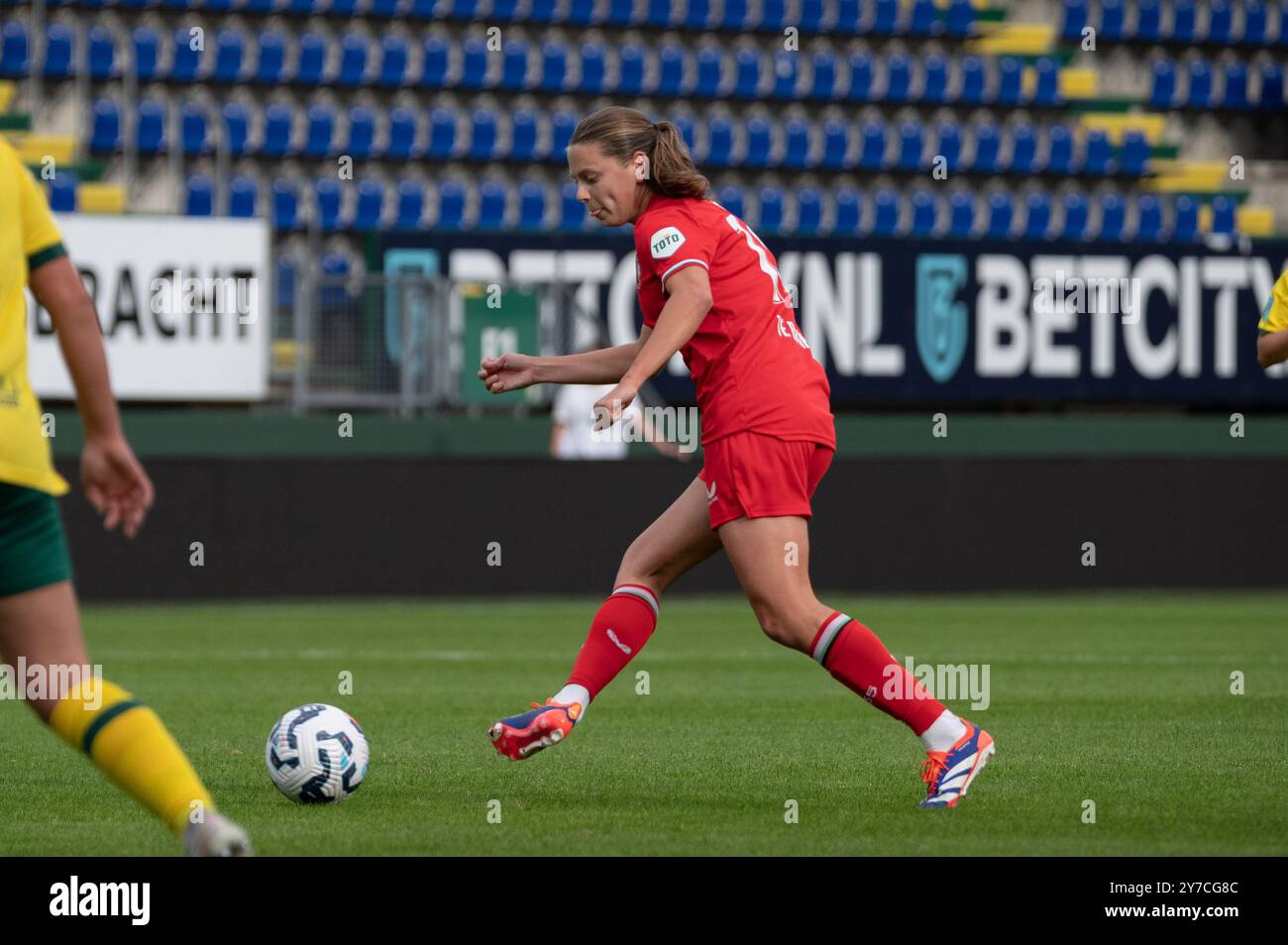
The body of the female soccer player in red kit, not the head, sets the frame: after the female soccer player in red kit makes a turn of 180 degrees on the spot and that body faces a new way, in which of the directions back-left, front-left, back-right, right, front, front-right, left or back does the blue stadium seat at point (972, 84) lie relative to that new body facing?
left

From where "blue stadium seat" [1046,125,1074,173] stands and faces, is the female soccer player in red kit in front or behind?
in front

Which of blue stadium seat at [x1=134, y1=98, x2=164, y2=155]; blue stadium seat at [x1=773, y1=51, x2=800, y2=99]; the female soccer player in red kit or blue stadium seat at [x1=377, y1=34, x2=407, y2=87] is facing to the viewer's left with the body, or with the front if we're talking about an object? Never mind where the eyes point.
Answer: the female soccer player in red kit

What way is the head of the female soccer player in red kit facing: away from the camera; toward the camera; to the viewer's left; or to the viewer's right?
to the viewer's left

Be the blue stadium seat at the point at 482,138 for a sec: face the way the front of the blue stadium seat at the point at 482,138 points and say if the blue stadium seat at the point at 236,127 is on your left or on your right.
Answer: on your right

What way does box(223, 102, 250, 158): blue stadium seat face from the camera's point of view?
toward the camera

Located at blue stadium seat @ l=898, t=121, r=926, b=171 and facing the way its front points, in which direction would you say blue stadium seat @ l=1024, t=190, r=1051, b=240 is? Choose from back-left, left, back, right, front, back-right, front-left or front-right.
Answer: left

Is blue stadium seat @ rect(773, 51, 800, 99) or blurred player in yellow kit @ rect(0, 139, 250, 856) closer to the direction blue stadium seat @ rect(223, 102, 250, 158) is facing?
the blurred player in yellow kit

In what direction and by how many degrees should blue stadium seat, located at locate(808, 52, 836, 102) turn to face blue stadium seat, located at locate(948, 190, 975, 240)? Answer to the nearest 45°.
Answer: approximately 90° to its left

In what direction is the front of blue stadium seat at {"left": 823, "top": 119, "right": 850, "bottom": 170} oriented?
toward the camera

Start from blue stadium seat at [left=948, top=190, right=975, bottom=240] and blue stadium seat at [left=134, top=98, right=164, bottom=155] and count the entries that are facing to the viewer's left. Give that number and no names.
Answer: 0

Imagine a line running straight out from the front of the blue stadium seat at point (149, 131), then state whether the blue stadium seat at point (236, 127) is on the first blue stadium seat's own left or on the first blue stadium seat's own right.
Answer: on the first blue stadium seat's own left

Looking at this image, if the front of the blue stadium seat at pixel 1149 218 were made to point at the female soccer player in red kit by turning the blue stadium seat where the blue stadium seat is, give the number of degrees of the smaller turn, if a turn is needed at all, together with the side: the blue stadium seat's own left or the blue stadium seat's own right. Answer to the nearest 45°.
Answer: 0° — it already faces them

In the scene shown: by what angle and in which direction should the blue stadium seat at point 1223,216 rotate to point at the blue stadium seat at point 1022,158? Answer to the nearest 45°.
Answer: approximately 90° to its right

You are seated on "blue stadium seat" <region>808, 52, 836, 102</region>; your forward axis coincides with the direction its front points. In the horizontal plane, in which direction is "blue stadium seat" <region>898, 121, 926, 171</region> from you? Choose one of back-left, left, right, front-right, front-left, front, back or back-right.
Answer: left
